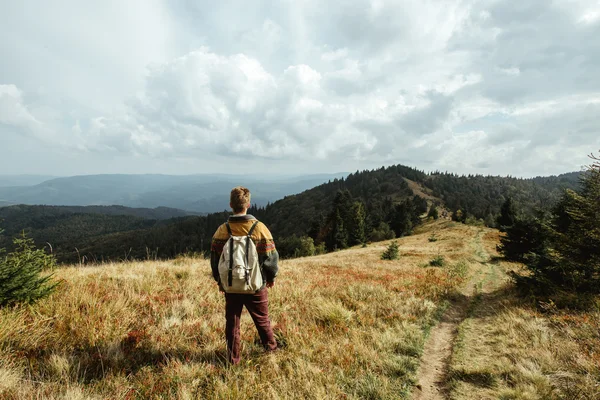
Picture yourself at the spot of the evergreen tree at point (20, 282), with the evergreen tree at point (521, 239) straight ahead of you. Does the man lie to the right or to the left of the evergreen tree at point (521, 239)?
right

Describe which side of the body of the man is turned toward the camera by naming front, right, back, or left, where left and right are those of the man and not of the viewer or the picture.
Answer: back

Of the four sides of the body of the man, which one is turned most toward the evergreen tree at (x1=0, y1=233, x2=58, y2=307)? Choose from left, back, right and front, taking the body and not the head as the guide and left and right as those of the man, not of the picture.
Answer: left

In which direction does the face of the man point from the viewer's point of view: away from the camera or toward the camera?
away from the camera

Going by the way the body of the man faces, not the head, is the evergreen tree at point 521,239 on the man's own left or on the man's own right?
on the man's own right

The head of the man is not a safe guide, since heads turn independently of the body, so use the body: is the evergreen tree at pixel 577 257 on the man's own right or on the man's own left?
on the man's own right
